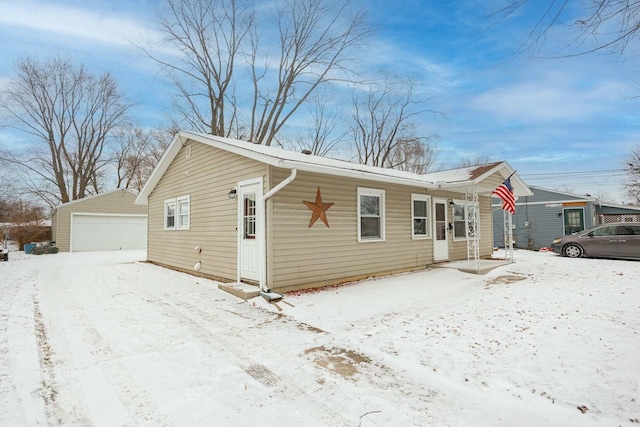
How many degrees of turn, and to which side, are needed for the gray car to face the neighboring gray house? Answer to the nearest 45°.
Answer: approximately 90° to its right

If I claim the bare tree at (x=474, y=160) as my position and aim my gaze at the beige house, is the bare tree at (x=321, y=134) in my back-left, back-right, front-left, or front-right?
front-right

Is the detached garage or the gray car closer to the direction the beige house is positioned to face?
the gray car

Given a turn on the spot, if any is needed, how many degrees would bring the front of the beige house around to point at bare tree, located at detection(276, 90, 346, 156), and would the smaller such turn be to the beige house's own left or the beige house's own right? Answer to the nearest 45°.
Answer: approximately 135° to the beige house's own left

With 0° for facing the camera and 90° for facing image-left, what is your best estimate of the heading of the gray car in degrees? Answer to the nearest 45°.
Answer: approximately 90°

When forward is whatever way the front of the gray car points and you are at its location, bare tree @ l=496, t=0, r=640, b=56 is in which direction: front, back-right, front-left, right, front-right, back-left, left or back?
left

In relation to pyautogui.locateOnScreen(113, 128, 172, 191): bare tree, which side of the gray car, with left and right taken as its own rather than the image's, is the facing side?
front

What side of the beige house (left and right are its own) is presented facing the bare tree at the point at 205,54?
back

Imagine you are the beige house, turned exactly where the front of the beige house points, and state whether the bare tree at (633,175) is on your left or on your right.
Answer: on your left

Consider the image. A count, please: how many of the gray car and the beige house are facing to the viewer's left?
1

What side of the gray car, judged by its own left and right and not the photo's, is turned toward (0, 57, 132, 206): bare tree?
front

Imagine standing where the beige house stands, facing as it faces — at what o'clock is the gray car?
The gray car is roughly at 10 o'clock from the beige house.

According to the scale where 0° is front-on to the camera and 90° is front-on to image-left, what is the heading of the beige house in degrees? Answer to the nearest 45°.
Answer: approximately 315°
